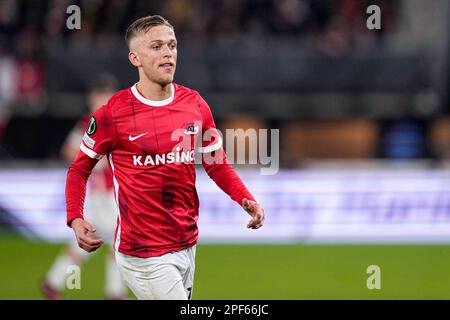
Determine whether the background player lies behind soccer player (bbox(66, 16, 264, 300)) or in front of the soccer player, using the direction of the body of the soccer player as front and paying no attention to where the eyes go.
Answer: behind

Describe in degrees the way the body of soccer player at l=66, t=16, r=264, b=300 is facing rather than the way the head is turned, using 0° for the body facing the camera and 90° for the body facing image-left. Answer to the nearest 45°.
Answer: approximately 315°
